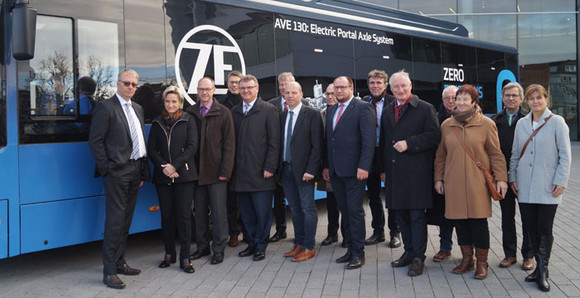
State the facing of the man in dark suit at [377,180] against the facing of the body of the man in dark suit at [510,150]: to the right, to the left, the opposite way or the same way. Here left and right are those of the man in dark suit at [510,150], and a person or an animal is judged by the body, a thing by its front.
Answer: the same way

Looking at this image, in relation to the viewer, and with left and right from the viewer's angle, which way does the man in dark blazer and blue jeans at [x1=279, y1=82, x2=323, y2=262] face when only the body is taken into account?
facing the viewer and to the left of the viewer

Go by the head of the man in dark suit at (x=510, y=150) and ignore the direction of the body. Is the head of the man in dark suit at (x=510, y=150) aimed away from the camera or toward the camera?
toward the camera

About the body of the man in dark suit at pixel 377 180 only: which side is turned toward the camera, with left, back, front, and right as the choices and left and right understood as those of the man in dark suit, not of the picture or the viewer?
front

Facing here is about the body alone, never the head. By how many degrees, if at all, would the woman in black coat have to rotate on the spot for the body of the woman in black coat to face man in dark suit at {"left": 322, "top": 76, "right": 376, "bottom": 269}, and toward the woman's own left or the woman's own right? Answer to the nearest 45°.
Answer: approximately 90° to the woman's own left

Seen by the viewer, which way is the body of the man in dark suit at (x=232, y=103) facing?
toward the camera

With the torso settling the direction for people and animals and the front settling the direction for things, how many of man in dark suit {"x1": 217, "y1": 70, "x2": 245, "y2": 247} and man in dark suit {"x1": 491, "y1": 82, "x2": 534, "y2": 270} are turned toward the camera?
2

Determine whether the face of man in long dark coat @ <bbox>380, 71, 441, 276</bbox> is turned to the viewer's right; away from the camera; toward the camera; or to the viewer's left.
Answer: toward the camera

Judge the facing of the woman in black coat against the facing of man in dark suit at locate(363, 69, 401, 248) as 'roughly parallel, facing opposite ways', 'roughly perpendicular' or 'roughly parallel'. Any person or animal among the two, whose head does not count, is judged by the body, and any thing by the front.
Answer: roughly parallel

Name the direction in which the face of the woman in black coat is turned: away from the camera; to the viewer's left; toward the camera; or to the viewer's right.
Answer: toward the camera

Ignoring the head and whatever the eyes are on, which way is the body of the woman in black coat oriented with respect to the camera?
toward the camera

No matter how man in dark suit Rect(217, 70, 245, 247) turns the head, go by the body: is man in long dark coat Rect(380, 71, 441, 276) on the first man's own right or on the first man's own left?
on the first man's own left

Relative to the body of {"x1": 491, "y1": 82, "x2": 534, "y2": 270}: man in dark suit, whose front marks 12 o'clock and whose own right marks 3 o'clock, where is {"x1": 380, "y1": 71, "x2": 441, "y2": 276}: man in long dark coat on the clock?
{"x1": 380, "y1": 71, "x2": 441, "y2": 276}: man in long dark coat is roughly at 2 o'clock from {"x1": 491, "y1": 82, "x2": 534, "y2": 270}: man in dark suit.
